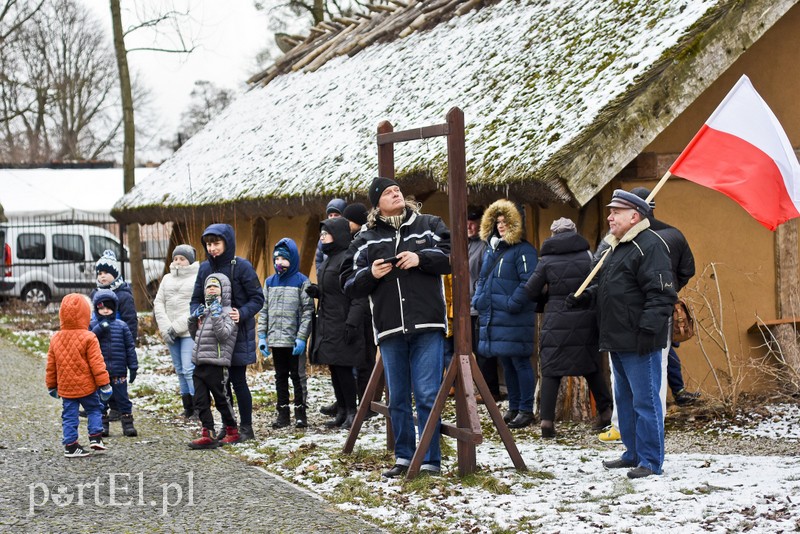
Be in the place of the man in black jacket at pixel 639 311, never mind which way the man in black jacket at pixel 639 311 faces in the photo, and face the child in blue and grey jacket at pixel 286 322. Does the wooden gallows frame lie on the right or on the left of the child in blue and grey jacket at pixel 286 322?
left

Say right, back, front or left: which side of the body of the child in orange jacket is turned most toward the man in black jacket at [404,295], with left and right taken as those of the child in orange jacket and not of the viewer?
right

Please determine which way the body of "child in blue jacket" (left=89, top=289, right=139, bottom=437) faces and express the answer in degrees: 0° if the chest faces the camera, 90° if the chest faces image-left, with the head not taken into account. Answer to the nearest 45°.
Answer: approximately 0°

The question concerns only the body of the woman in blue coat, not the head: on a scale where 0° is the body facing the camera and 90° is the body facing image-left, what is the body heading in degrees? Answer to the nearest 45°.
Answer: approximately 45°

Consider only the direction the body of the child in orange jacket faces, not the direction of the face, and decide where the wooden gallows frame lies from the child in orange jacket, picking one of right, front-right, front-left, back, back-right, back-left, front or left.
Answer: right

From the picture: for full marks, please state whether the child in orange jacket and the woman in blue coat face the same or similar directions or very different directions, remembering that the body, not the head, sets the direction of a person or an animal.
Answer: very different directions

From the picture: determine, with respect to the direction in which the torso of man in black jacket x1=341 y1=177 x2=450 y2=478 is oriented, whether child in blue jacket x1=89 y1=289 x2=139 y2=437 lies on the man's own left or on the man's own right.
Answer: on the man's own right

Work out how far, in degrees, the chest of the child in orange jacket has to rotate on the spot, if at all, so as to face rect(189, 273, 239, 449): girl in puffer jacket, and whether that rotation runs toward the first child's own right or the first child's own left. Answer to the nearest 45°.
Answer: approximately 45° to the first child's own right

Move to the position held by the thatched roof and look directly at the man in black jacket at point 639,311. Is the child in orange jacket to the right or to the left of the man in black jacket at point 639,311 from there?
right

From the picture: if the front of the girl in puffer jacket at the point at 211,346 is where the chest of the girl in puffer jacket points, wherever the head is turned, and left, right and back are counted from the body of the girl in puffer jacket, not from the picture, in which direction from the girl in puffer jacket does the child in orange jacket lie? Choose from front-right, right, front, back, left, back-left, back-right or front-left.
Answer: front-right

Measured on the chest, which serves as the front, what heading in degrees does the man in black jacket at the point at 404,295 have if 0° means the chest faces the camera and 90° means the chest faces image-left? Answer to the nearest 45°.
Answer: approximately 0°

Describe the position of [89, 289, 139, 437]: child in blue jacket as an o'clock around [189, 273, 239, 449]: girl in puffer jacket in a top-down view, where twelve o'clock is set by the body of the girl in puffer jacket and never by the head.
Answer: The child in blue jacket is roughly at 3 o'clock from the girl in puffer jacket.
